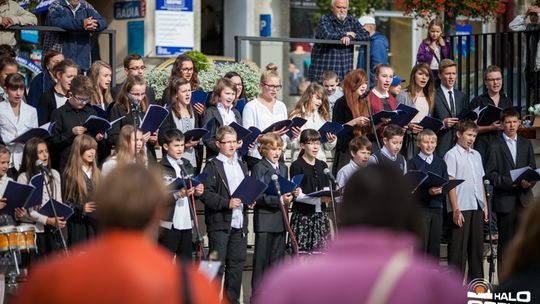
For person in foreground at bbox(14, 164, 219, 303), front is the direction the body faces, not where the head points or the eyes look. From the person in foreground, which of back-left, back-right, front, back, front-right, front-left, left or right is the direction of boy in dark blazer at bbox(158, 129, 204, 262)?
front

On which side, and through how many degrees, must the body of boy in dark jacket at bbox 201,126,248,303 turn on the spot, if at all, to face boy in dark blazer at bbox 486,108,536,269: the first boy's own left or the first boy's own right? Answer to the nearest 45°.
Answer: approximately 90° to the first boy's own left

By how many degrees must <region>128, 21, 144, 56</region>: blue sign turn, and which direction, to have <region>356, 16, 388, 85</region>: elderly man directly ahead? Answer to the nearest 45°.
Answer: approximately 45° to its left

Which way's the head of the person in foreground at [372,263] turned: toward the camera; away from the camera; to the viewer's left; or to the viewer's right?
away from the camera

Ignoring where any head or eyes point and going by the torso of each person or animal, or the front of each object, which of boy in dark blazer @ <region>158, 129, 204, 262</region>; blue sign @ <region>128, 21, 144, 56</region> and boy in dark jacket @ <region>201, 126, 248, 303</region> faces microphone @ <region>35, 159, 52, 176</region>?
the blue sign

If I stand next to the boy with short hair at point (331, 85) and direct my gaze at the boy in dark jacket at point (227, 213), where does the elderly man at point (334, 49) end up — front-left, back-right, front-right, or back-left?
back-right

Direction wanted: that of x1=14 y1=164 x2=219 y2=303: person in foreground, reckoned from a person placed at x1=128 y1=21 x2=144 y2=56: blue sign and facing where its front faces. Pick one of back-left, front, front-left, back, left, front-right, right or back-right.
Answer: front

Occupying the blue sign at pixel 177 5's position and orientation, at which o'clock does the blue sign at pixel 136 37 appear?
the blue sign at pixel 136 37 is roughly at 3 o'clock from the blue sign at pixel 177 5.

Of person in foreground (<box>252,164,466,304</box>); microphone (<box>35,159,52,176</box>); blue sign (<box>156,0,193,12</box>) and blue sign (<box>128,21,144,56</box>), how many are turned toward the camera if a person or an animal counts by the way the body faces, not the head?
2

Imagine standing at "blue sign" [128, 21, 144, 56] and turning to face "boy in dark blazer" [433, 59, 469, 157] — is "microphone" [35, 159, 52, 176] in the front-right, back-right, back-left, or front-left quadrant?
front-right

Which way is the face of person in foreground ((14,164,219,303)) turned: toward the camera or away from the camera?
away from the camera

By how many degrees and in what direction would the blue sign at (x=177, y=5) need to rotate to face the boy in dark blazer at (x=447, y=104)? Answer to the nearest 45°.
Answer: approximately 45° to its left

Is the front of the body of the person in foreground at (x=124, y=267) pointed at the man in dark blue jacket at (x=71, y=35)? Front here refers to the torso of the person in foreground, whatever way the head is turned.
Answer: yes

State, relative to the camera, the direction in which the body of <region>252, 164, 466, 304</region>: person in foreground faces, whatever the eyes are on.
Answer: away from the camera

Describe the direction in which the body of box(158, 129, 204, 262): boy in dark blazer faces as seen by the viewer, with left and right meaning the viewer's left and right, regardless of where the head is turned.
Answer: facing the viewer and to the right of the viewer

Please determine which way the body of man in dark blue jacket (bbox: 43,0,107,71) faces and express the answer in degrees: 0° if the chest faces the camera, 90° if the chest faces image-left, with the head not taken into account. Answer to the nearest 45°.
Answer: approximately 315°

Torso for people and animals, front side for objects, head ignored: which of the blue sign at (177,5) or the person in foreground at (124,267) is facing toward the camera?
the blue sign
